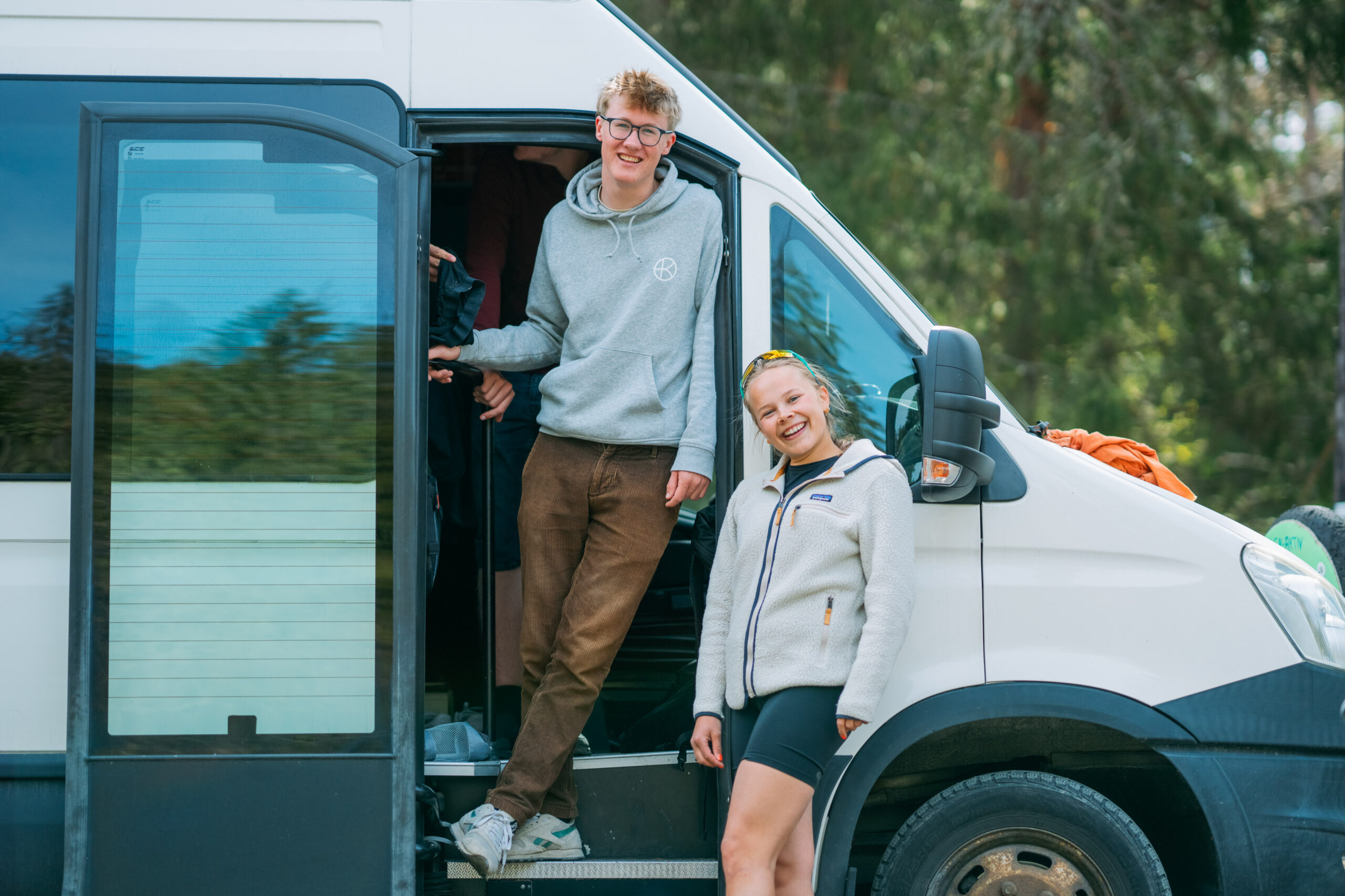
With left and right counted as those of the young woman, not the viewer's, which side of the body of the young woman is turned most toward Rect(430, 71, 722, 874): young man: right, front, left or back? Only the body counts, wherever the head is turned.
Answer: right

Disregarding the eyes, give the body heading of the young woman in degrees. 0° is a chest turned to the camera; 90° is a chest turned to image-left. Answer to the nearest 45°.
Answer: approximately 45°

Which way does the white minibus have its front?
to the viewer's right

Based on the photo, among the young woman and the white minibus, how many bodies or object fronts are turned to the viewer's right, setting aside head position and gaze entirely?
1
